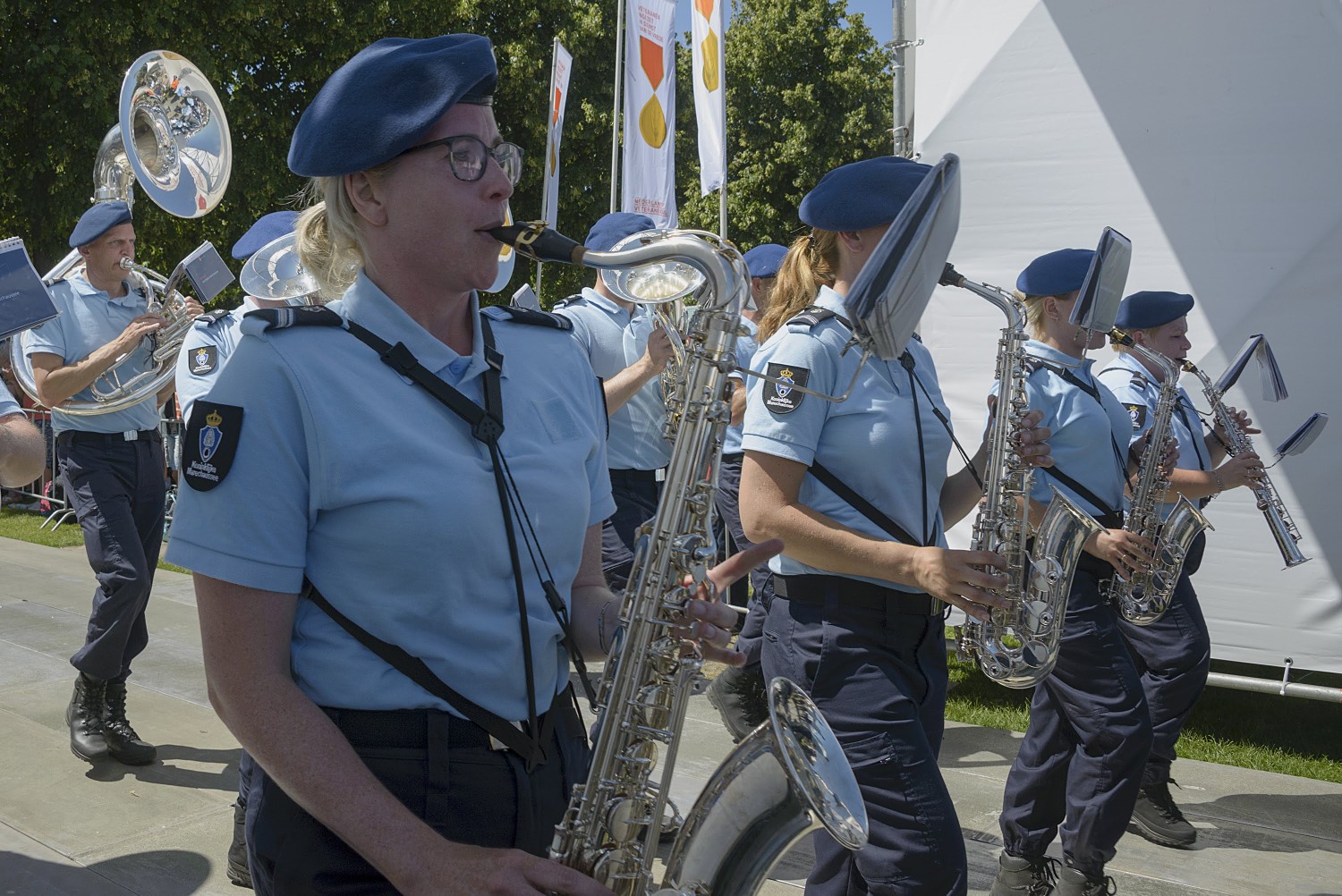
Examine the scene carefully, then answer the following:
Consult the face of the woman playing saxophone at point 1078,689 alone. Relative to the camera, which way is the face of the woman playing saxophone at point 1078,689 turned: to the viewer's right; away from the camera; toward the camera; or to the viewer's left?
to the viewer's right

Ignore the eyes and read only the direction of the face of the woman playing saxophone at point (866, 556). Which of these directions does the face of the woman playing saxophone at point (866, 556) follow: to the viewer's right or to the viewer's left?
to the viewer's right

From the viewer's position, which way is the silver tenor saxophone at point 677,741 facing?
facing to the right of the viewer

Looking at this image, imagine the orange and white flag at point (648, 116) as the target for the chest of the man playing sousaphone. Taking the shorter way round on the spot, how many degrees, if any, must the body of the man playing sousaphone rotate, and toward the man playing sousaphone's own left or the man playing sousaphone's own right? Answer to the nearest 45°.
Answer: approximately 90° to the man playing sousaphone's own left

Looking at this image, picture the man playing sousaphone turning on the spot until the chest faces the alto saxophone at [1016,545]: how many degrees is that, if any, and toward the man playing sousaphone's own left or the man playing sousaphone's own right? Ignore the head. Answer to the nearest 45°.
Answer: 0° — they already face it

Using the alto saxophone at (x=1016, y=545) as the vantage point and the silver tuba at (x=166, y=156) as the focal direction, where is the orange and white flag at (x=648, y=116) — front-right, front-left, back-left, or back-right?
front-right

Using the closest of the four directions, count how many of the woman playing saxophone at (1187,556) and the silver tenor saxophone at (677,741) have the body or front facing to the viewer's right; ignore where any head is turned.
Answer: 2

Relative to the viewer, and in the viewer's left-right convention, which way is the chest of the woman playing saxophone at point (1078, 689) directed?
facing to the right of the viewer

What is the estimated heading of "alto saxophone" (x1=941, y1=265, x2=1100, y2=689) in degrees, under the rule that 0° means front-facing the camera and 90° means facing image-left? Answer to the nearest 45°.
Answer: approximately 270°

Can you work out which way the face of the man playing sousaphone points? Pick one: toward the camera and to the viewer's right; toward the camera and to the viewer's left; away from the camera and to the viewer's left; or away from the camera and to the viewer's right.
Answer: toward the camera and to the viewer's right

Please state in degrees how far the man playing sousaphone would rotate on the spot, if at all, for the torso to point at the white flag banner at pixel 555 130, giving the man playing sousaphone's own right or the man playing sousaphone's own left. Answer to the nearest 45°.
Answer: approximately 90° to the man playing sousaphone's own left

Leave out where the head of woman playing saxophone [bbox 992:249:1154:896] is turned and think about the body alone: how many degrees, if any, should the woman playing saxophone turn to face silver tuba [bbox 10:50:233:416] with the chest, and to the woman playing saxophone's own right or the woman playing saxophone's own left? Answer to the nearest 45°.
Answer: approximately 180°

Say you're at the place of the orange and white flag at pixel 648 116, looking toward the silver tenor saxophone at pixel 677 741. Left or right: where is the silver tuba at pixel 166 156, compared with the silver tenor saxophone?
right

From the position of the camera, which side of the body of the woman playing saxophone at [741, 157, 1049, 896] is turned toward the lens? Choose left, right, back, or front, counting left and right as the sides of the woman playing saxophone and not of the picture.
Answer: right

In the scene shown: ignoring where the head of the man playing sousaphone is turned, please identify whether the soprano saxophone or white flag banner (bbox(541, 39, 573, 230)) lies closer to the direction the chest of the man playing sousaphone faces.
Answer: the soprano saxophone
